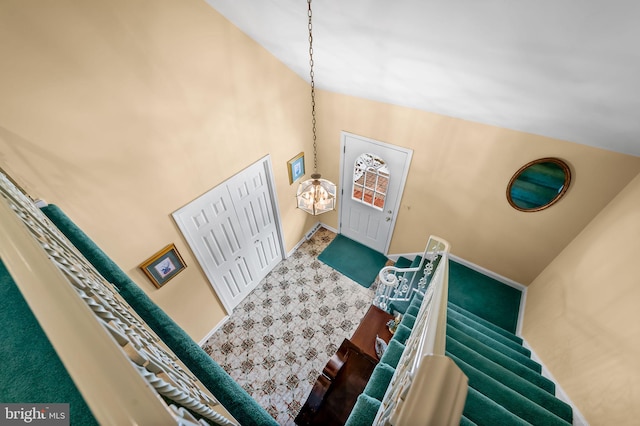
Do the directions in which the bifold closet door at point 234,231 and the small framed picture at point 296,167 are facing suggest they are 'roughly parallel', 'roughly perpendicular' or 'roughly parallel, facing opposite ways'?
roughly parallel

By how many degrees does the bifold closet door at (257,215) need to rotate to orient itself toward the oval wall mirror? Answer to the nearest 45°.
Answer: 0° — it already faces it

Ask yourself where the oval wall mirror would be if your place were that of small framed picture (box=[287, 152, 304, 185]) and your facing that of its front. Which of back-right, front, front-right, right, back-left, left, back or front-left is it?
front

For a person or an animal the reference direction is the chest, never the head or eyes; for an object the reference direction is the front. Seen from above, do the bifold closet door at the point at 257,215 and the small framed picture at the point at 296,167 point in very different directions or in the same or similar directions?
same or similar directions

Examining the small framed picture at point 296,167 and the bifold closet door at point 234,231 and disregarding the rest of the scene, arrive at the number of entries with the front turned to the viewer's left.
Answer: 0

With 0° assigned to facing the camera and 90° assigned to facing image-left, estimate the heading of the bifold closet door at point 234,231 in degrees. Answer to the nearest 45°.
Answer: approximately 315°

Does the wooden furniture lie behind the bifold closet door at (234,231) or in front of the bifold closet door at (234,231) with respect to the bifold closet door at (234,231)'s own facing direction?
in front

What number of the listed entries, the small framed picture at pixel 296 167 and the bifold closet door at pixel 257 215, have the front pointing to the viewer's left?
0

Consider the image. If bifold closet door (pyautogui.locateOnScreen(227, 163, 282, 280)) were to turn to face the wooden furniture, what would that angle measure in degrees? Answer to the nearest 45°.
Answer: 0° — it already faces it
